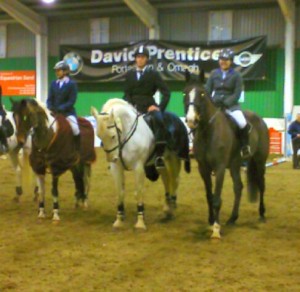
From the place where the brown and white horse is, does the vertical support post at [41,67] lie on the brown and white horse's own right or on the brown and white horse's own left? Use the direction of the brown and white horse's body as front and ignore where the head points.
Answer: on the brown and white horse's own right

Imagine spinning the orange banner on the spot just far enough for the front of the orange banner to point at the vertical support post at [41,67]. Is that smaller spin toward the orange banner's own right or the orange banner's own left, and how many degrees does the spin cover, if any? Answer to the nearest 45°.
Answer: approximately 45° to the orange banner's own left

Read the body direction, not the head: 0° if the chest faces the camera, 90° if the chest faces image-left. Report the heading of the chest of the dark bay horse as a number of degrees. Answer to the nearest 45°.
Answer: approximately 45°

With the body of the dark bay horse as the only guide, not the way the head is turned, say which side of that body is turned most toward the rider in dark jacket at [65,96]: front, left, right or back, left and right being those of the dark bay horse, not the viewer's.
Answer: right

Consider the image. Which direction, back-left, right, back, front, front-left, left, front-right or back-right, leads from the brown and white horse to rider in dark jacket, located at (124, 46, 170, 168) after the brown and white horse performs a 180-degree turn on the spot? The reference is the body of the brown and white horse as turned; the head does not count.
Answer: front-right
